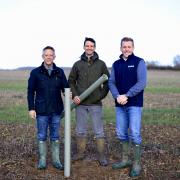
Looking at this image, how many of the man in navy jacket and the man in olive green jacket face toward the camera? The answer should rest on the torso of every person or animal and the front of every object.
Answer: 2

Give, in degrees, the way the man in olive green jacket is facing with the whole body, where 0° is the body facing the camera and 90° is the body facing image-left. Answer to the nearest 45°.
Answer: approximately 0°

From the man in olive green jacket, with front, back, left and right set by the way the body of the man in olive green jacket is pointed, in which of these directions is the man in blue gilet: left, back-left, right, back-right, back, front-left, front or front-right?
front-left

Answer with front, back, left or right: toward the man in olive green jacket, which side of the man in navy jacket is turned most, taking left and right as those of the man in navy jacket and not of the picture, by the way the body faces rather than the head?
left

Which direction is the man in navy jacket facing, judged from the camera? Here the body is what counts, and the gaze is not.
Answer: toward the camera

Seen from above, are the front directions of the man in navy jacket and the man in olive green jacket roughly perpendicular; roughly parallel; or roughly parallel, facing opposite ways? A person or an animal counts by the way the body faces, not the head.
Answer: roughly parallel

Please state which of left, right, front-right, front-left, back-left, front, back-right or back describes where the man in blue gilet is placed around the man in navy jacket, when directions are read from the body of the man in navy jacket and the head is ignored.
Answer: left

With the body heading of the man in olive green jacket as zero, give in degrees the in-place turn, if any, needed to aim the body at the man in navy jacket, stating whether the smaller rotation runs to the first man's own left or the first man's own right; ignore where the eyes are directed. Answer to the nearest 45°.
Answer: approximately 45° to the first man's own right

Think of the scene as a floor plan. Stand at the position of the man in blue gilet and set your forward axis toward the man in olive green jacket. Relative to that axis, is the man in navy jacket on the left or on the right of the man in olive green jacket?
left
